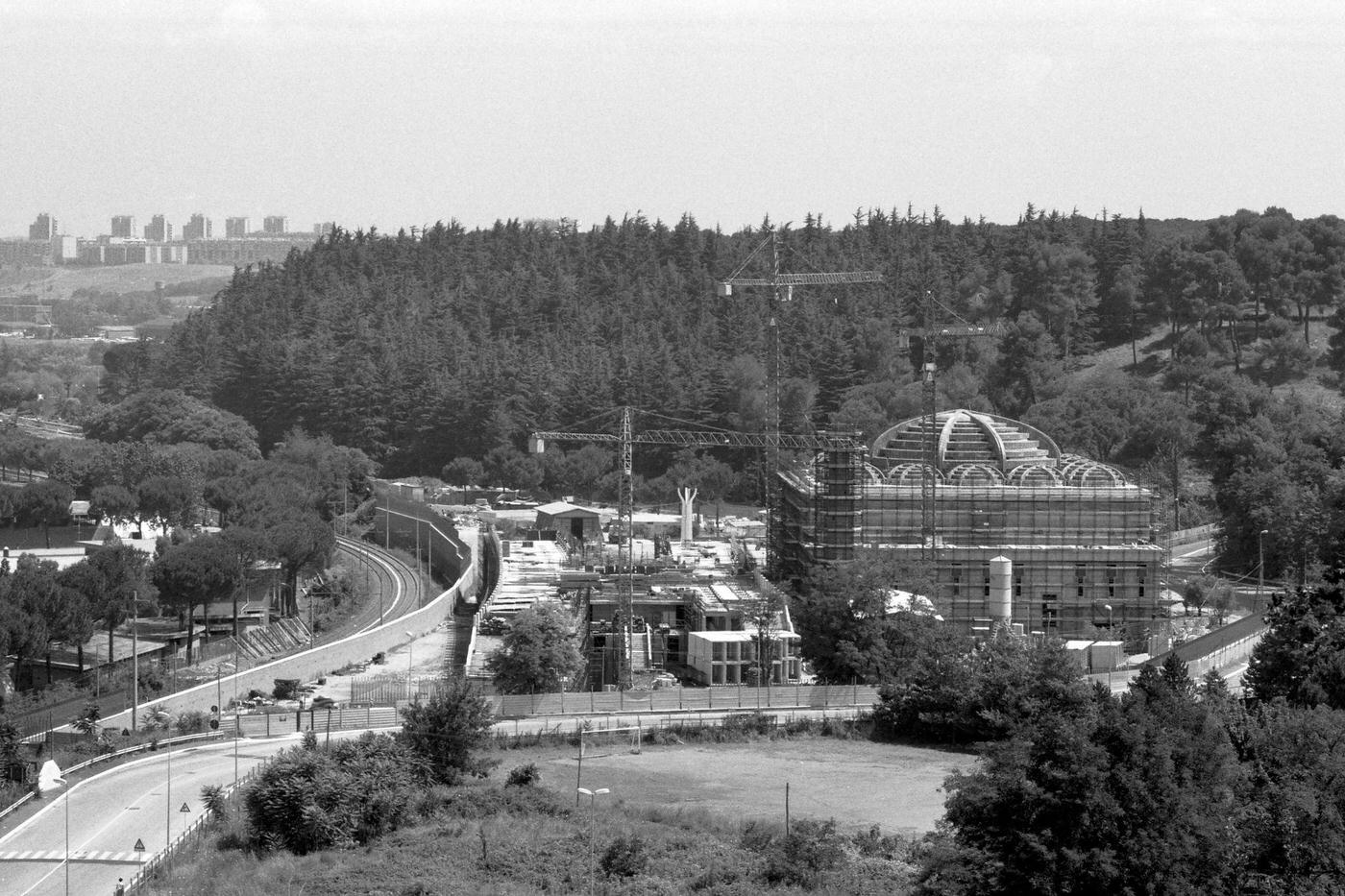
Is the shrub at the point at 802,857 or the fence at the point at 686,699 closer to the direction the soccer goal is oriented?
the shrub

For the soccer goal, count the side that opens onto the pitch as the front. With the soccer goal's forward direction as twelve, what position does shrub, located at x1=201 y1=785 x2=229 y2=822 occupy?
The shrub is roughly at 3 o'clock from the soccer goal.

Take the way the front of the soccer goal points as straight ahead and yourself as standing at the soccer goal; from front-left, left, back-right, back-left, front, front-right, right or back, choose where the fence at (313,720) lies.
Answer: back-right

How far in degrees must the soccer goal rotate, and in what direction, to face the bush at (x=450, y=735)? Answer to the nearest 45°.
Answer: approximately 90° to its right

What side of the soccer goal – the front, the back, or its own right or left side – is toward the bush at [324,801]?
right

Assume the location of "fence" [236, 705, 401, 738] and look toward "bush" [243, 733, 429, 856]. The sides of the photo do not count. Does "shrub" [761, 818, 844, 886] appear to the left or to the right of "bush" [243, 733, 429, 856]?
left

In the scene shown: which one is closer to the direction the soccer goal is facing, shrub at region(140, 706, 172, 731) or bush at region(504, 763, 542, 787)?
the bush

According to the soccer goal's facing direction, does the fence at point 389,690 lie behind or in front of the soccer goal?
behind

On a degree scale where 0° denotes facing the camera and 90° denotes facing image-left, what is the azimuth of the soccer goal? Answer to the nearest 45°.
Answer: approximately 315°
